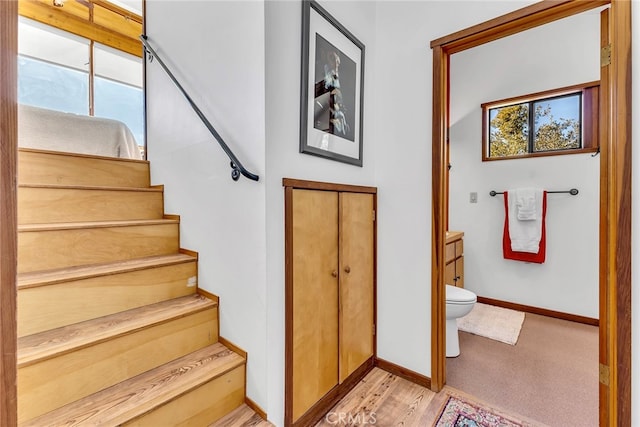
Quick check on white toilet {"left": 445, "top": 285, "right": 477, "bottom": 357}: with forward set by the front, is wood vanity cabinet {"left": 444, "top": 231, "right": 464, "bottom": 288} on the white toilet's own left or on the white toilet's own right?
on the white toilet's own left

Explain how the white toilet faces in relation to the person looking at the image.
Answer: facing to the right of the viewer

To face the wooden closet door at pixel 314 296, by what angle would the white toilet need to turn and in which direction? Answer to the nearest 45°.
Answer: approximately 135° to its right

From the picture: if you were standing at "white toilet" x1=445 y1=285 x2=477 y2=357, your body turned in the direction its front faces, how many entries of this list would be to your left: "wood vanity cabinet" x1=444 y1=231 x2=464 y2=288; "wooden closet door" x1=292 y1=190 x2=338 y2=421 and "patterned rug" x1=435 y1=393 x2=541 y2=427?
1

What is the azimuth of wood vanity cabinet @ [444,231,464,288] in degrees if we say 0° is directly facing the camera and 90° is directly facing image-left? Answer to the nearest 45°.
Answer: approximately 315°

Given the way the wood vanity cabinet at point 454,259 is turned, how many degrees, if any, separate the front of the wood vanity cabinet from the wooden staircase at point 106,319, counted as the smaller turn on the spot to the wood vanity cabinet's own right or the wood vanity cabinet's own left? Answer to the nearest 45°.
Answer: approximately 90° to the wood vanity cabinet's own right

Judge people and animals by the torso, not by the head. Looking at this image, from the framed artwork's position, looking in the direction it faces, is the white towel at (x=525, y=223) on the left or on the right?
on its left

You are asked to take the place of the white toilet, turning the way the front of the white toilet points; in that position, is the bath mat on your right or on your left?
on your left

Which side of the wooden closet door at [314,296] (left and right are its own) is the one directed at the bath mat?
left

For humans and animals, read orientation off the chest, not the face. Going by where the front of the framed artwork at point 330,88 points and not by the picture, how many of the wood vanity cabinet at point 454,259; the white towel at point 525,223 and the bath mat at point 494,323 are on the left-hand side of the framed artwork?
3
